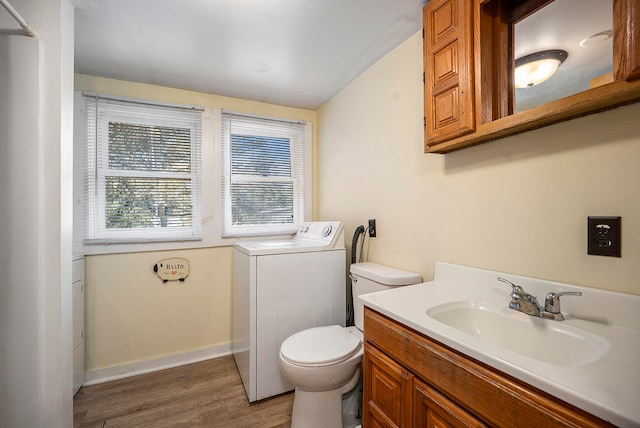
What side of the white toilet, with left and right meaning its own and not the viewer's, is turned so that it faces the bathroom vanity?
left

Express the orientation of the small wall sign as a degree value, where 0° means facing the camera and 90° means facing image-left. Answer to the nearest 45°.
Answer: approximately 0°

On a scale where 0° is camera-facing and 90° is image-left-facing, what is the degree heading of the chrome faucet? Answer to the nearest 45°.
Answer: approximately 45°

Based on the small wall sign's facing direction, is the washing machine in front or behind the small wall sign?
in front
